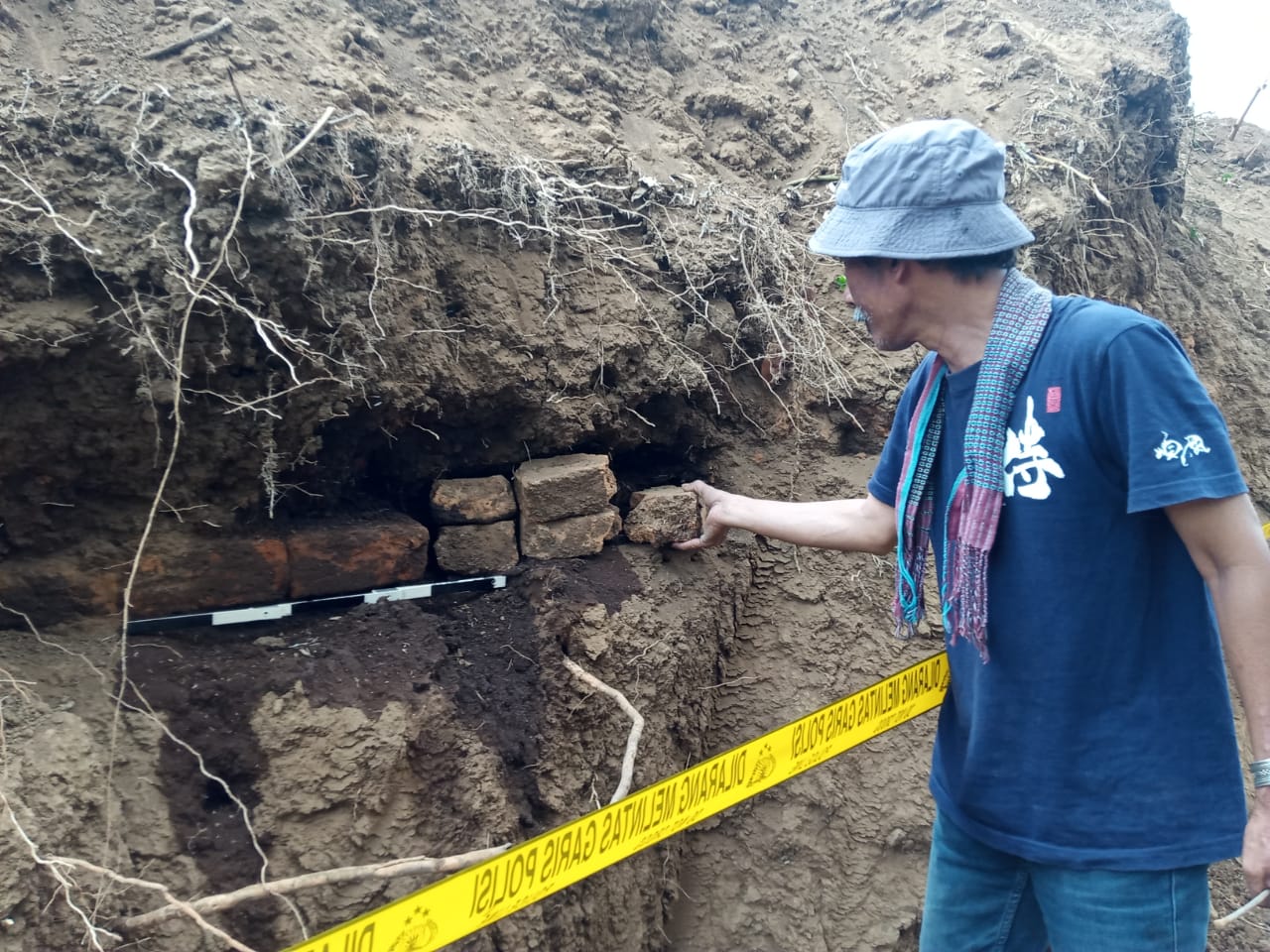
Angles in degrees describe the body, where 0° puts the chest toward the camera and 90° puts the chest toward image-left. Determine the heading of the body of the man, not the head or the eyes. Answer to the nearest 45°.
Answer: approximately 45°

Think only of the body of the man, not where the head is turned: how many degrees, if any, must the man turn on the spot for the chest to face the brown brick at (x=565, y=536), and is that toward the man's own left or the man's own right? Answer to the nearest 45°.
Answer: approximately 90° to the man's own right

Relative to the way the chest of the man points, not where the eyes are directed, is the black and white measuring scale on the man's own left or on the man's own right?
on the man's own right

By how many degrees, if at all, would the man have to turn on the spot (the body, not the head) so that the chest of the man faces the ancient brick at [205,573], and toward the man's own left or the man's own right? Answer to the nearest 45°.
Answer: approximately 45° to the man's own right

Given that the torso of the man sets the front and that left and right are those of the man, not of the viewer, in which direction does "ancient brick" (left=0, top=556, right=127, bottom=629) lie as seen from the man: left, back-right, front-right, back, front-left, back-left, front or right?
front-right

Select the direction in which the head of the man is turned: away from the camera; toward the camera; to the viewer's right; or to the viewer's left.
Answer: to the viewer's left

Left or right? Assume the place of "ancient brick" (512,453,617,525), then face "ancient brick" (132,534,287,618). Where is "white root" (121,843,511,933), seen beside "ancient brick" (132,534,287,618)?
left

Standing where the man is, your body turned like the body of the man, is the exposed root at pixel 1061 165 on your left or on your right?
on your right
